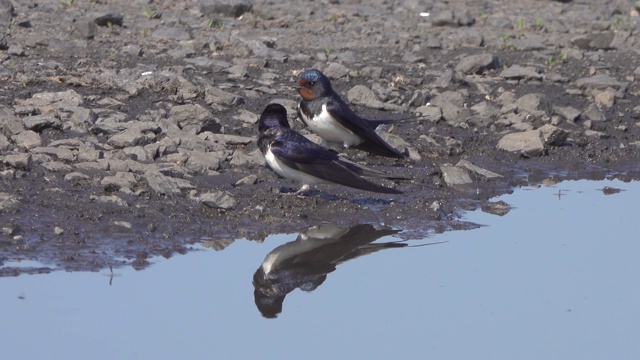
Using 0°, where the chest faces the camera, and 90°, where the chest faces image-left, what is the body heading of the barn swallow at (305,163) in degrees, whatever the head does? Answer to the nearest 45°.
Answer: approximately 90°

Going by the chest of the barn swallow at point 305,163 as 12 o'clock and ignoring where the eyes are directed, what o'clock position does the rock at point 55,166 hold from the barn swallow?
The rock is roughly at 12 o'clock from the barn swallow.

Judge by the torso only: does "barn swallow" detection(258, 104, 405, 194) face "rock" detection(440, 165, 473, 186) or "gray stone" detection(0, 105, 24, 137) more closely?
the gray stone

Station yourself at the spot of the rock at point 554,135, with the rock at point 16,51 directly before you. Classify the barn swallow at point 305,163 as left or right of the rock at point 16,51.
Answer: left

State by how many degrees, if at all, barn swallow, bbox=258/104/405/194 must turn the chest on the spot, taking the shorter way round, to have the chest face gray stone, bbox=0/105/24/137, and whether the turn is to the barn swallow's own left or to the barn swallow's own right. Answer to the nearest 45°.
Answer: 0° — it already faces it

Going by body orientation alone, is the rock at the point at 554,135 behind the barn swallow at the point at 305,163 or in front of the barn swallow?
behind

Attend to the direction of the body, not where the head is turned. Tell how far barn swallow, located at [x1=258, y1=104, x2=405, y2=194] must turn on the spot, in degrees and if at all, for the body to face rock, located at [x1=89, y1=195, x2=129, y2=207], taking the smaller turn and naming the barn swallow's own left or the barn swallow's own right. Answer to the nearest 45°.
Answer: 0° — it already faces it
